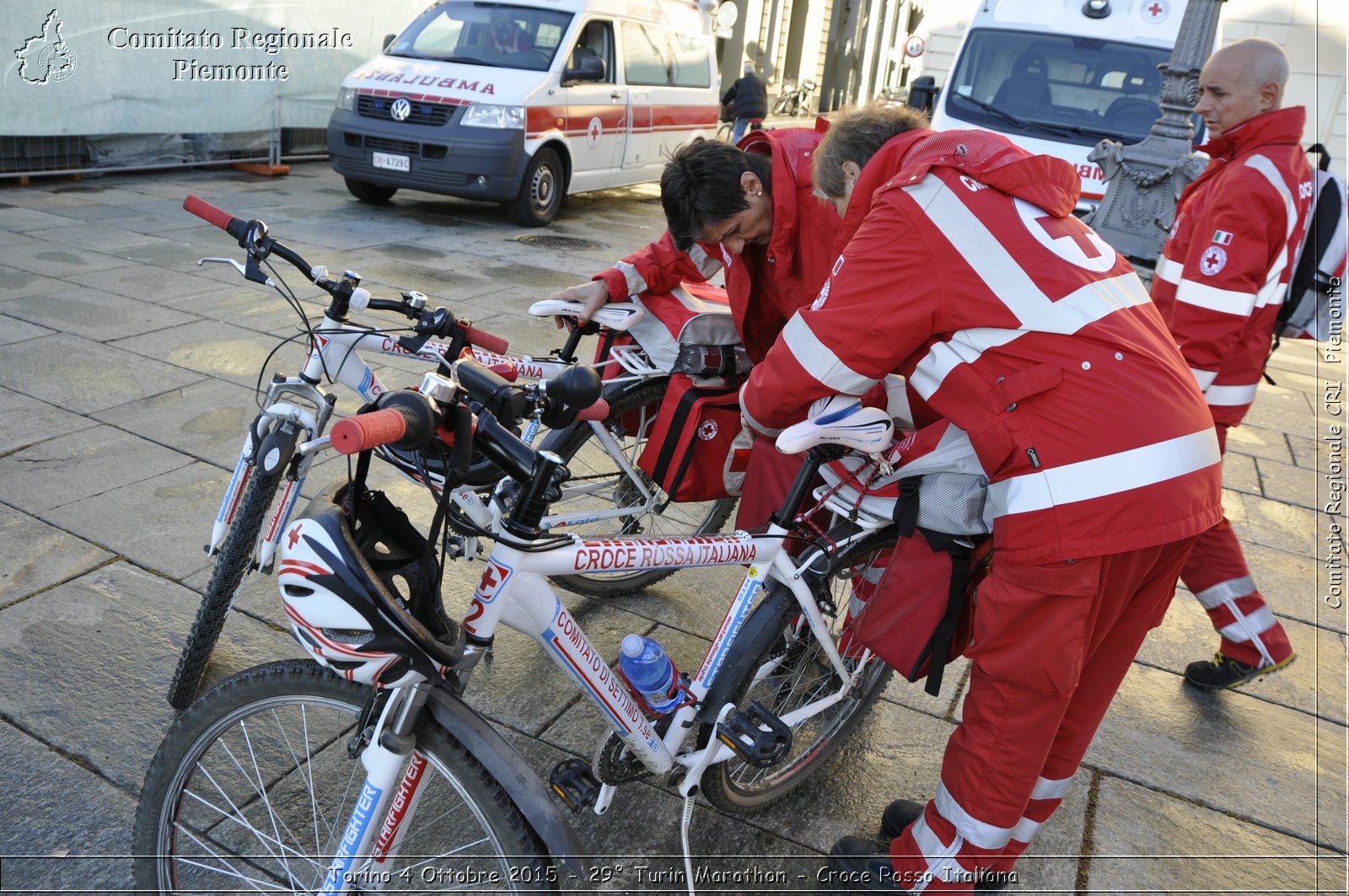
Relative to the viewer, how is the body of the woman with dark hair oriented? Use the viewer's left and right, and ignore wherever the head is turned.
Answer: facing the viewer and to the left of the viewer

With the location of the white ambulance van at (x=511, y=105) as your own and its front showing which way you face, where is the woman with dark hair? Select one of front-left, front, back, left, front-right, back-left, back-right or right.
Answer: front-left

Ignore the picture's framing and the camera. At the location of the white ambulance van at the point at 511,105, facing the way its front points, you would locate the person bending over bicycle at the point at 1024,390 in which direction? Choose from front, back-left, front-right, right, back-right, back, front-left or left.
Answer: front-left

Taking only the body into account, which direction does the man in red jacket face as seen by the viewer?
to the viewer's left

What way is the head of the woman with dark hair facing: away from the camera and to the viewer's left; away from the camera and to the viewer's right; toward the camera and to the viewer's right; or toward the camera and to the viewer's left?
toward the camera and to the viewer's left

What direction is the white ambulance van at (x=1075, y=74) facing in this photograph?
toward the camera

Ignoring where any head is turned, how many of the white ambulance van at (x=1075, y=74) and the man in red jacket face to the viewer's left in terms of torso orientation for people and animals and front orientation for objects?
1

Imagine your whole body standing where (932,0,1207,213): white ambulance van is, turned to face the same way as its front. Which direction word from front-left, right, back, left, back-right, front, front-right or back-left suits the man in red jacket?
front

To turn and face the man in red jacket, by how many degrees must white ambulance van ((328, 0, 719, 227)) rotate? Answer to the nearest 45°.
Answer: approximately 45° to its left

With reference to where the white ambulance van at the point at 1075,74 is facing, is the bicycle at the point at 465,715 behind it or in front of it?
in front

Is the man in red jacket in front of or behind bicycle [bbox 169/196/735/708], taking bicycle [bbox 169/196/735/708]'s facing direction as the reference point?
behind

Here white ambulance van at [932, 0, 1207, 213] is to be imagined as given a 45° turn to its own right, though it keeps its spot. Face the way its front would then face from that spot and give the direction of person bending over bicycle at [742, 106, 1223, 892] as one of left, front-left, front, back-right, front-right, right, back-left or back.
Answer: front-left

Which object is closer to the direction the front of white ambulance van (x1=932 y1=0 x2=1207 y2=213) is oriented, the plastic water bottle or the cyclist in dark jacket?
the plastic water bottle

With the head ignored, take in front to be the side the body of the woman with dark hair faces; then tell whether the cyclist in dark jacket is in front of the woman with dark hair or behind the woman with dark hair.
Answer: behind
